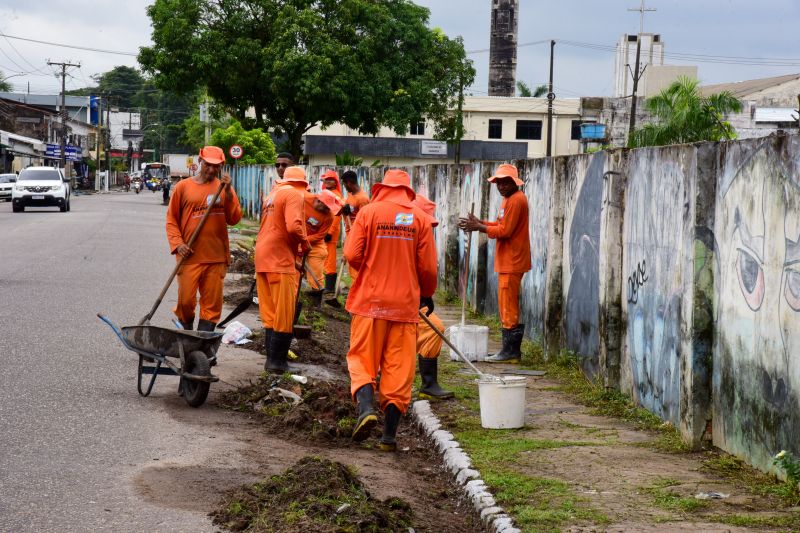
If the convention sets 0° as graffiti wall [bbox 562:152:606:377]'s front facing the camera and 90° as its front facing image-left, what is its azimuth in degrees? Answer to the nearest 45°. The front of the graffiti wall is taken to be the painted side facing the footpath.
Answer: approximately 45°

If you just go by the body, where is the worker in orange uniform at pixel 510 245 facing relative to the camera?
to the viewer's left

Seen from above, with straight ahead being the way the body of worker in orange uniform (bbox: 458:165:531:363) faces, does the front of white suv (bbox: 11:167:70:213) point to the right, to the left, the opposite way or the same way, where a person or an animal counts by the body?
to the left

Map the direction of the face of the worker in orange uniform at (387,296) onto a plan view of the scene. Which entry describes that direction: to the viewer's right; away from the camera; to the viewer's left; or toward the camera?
away from the camera

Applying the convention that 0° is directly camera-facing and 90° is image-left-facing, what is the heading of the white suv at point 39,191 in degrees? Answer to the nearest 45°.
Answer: approximately 0°
